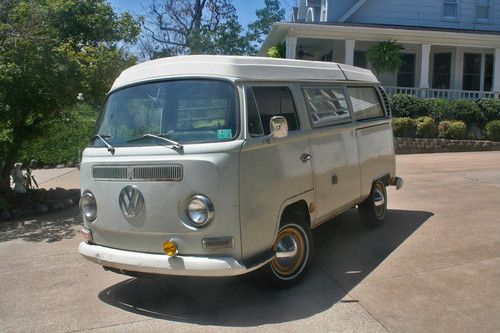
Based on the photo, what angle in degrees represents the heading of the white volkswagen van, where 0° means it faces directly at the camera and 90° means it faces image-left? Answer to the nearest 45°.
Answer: approximately 45°

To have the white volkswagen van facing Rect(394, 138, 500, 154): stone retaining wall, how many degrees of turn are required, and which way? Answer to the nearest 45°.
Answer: approximately 180°

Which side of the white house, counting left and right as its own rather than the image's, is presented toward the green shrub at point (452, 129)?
front

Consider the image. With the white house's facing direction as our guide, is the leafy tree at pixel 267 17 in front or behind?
behind

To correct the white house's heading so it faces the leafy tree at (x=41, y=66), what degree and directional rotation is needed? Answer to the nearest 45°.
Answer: approximately 45° to its right

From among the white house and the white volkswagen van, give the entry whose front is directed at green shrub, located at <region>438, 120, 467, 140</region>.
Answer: the white house

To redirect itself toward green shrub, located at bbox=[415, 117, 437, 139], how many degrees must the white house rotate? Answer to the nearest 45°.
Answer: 0° — it already faces it

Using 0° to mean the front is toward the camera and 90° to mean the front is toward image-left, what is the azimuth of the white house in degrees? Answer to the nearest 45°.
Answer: approximately 0°

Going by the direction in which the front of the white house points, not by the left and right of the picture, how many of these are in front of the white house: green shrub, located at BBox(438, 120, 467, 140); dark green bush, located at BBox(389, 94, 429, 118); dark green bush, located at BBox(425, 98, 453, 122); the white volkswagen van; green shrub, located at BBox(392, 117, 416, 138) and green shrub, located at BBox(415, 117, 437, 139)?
6

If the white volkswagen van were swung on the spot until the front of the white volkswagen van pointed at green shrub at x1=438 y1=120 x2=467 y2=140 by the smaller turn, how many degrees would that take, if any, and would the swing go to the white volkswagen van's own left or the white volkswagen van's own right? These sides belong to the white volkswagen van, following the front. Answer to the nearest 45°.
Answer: approximately 180°

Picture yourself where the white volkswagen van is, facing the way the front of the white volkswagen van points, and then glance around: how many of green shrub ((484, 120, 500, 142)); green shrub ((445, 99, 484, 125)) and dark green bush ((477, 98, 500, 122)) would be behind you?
3

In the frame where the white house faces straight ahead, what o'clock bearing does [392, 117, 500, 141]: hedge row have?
The hedge row is roughly at 12 o'clock from the white house.

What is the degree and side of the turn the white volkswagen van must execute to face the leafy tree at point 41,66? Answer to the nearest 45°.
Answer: approximately 90° to its right

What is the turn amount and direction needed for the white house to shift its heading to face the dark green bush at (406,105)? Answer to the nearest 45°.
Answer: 0° — it already faces it

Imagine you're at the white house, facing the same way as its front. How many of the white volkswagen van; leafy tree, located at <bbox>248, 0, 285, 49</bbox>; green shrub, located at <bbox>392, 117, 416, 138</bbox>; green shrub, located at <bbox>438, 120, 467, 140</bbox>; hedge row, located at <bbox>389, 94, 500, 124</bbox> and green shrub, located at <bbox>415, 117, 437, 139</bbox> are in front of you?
5

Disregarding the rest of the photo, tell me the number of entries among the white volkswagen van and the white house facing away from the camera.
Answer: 0
